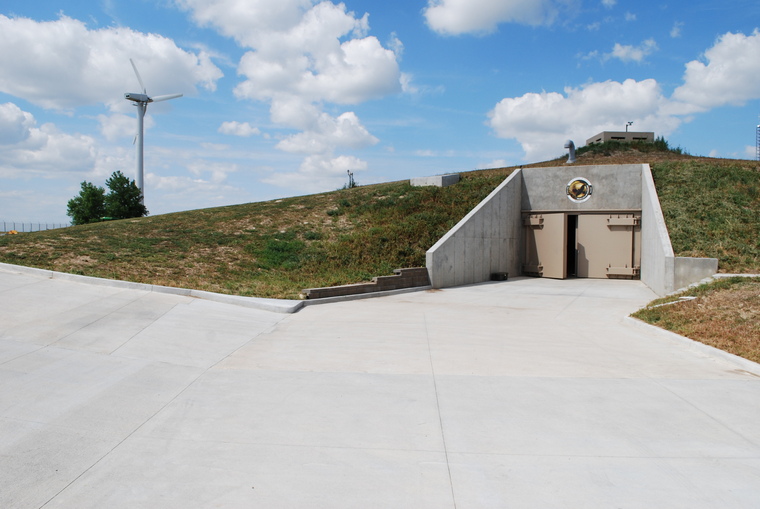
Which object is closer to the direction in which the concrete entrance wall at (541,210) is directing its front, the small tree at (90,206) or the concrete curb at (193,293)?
the concrete curb

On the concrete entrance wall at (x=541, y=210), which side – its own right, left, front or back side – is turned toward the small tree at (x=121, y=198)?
right

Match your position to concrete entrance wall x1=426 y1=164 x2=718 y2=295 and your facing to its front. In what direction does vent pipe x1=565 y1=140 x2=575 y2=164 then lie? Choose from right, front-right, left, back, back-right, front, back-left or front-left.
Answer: back

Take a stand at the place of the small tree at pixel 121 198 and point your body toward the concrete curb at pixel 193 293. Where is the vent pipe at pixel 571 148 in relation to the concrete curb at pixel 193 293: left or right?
left

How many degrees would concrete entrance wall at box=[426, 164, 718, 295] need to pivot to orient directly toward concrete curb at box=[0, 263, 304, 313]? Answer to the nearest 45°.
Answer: approximately 45° to its right

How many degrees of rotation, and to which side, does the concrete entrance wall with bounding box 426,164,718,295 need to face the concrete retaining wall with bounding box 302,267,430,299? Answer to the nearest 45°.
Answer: approximately 45° to its right

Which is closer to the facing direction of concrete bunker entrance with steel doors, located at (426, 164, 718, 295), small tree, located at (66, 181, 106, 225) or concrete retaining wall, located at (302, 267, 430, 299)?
the concrete retaining wall

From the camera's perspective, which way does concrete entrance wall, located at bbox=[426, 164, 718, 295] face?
toward the camera

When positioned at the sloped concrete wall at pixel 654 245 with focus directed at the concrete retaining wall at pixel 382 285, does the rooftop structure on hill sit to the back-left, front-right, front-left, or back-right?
back-right

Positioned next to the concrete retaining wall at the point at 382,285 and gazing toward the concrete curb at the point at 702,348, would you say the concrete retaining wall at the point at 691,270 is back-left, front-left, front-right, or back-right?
front-left

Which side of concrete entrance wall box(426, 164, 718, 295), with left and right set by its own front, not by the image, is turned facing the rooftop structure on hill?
back

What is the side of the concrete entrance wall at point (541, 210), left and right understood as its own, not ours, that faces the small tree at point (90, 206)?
right

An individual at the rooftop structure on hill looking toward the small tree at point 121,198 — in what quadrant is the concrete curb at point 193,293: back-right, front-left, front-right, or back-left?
front-left
